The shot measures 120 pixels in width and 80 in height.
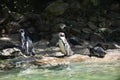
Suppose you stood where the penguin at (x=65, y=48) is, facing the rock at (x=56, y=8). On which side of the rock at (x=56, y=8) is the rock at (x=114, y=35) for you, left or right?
right

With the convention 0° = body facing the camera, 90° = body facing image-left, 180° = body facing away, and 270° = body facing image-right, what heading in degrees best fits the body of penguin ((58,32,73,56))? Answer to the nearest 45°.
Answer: approximately 45°

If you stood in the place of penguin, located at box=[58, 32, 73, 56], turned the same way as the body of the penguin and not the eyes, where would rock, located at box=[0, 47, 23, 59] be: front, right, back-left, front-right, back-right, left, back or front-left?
front-right

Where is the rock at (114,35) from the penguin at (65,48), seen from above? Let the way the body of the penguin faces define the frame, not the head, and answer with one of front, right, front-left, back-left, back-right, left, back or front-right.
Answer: back

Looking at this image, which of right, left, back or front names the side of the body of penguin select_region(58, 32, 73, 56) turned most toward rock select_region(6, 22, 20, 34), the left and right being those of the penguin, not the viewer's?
right

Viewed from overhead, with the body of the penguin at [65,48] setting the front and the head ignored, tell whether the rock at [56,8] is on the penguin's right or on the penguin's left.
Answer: on the penguin's right
